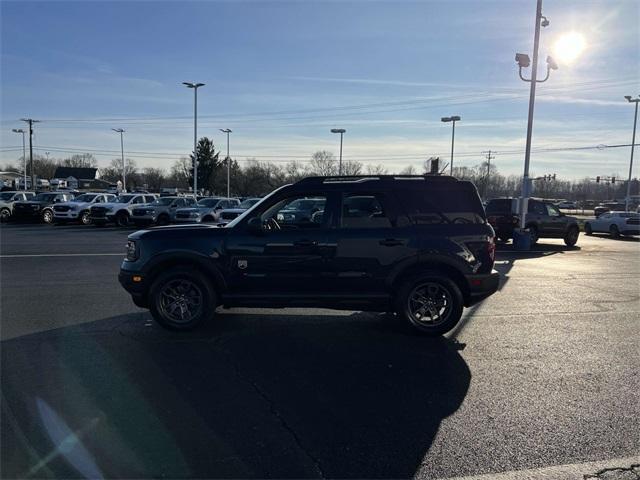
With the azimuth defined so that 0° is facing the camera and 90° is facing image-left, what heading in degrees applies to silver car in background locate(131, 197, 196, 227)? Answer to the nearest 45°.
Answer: approximately 45°

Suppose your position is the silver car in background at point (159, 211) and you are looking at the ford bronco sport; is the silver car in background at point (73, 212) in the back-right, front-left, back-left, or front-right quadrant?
back-right

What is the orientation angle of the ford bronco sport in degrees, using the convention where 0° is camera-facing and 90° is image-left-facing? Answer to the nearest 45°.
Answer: approximately 90°

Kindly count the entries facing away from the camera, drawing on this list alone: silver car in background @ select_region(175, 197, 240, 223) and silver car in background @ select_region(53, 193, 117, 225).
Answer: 0

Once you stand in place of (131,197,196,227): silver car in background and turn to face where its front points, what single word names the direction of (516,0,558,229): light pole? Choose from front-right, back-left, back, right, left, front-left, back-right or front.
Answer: left

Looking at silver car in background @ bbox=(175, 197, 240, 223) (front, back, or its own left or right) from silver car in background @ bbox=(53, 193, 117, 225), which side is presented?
right

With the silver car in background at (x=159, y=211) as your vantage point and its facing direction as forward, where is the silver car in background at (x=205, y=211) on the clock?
the silver car in background at (x=205, y=211) is roughly at 9 o'clock from the silver car in background at (x=159, y=211).

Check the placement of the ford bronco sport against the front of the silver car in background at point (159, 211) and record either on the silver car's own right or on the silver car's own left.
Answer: on the silver car's own left

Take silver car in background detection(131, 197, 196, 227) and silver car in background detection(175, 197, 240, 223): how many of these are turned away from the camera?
0

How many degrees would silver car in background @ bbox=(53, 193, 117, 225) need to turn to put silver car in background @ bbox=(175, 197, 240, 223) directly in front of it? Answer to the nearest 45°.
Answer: approximately 90° to its left

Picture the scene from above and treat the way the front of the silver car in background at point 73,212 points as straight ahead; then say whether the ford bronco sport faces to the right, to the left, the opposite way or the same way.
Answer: to the right

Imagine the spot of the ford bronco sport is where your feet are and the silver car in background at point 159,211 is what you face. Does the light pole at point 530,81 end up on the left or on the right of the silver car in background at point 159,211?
right

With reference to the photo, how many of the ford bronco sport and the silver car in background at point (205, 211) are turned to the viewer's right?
0

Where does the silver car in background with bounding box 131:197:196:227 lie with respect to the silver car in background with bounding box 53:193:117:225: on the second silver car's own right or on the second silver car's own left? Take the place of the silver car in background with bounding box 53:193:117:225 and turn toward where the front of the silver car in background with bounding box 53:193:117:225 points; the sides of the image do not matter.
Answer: on the second silver car's own left
